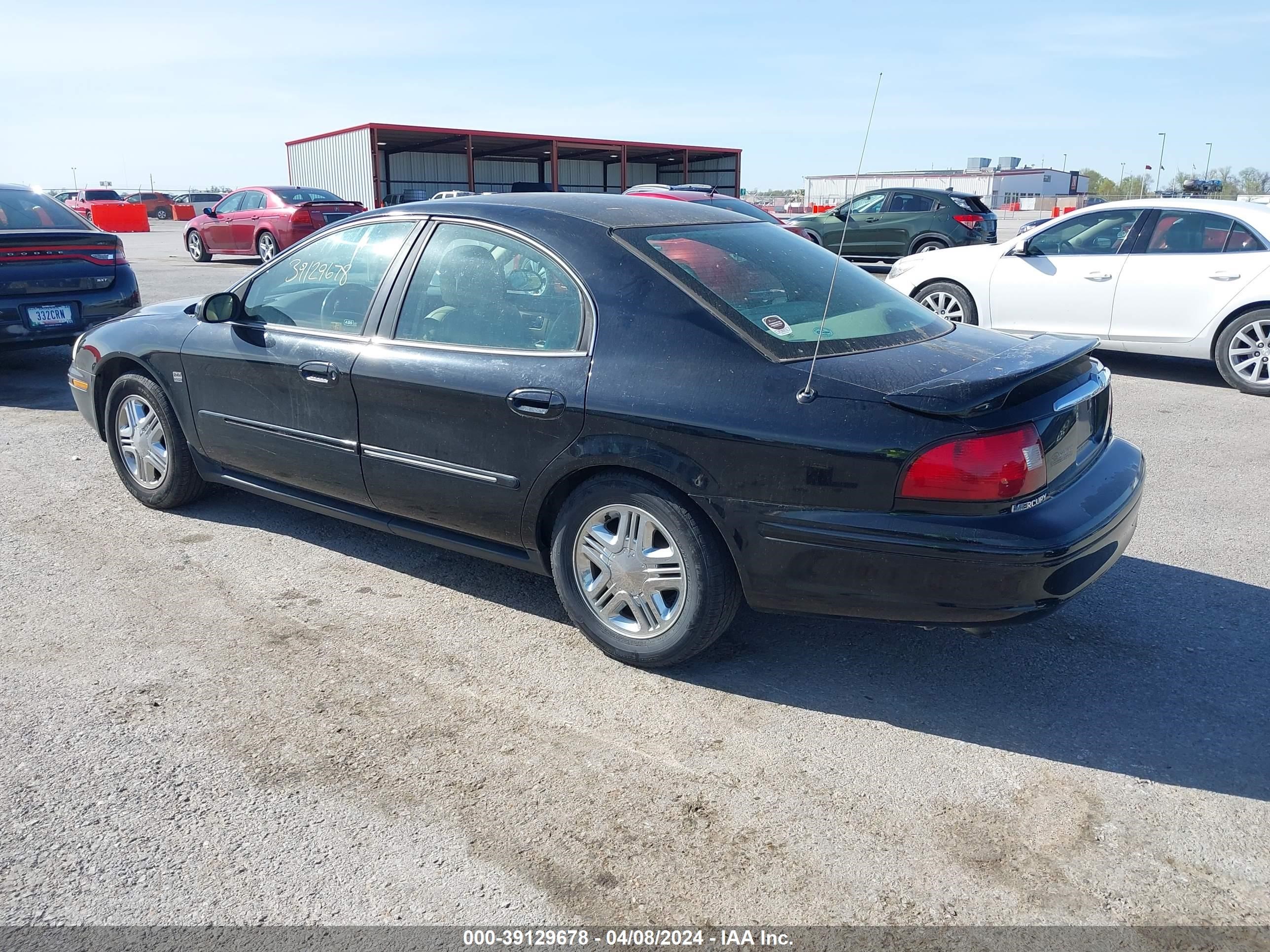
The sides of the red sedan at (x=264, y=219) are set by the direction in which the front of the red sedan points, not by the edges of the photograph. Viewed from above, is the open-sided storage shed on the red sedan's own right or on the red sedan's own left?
on the red sedan's own right

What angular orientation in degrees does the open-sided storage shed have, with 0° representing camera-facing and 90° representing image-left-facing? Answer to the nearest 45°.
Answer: approximately 315°

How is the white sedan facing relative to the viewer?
to the viewer's left

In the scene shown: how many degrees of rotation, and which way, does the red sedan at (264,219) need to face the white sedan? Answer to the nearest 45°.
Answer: approximately 180°

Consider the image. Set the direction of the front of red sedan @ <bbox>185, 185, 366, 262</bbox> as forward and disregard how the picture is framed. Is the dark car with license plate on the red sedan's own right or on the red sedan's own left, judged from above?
on the red sedan's own left

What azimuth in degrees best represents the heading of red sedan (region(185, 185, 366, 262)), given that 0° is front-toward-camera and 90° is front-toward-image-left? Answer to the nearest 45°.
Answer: approximately 135°

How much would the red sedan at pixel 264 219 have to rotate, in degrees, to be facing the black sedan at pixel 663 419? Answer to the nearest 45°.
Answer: approximately 135° to its left

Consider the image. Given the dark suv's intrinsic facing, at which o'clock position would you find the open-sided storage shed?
The open-sided storage shed is roughly at 2 o'clock from the dark suv.

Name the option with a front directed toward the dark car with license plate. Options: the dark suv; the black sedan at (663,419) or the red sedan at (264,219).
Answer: the black sedan

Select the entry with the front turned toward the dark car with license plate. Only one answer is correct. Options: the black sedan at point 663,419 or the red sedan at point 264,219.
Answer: the black sedan

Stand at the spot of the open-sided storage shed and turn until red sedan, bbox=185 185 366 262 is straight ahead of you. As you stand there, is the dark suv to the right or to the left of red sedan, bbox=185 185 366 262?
left

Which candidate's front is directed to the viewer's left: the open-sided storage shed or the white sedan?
the white sedan

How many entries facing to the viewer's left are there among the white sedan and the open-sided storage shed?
1
